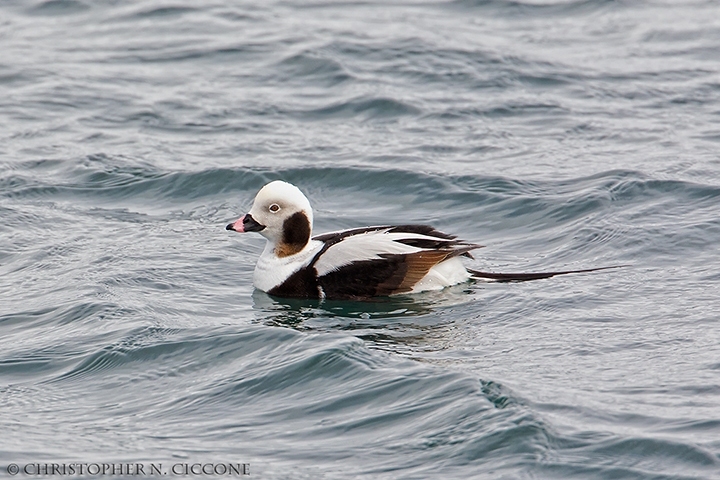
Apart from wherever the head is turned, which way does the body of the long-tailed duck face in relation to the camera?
to the viewer's left
